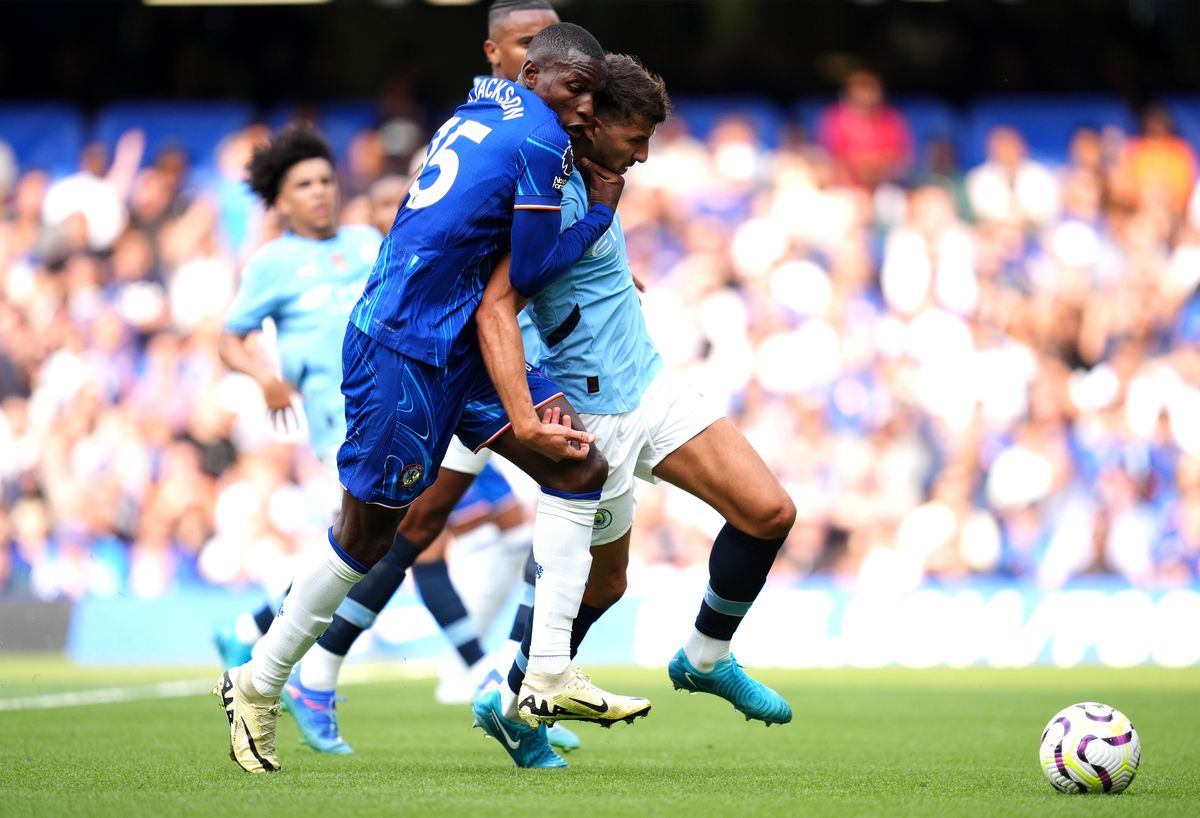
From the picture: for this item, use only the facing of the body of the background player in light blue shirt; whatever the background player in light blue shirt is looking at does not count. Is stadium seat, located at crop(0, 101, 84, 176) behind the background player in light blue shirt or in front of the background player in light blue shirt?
behind

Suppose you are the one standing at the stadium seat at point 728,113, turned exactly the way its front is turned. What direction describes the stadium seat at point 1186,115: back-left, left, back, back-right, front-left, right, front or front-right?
left

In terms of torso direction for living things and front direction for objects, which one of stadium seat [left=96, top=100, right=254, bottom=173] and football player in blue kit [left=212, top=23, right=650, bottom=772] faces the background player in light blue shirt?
the stadium seat

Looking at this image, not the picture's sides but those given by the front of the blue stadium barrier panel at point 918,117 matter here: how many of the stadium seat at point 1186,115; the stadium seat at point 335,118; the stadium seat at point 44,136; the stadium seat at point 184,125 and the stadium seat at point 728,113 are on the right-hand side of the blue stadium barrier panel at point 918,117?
4

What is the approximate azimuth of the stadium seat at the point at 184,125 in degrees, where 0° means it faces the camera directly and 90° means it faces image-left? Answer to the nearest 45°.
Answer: approximately 0°

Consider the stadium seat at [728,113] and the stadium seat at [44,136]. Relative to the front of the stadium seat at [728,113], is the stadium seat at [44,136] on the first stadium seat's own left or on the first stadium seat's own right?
on the first stadium seat's own right

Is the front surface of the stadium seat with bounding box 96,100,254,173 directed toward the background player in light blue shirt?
yes

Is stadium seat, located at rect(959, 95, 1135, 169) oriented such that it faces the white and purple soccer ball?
yes
